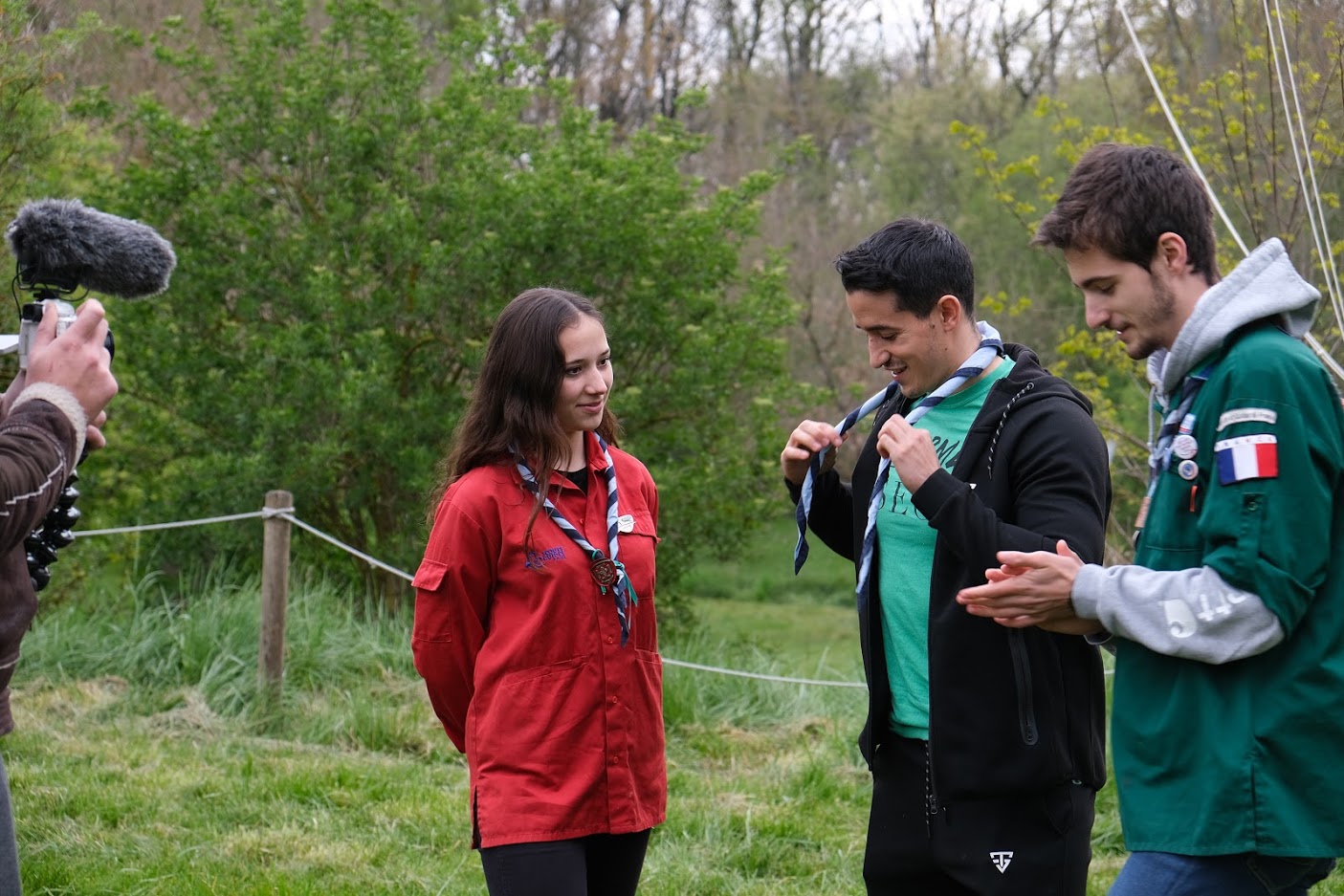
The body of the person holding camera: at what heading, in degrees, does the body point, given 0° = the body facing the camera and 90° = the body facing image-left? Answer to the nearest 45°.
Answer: approximately 270°

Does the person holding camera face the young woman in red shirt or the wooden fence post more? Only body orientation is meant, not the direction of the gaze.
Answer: the young woman in red shirt

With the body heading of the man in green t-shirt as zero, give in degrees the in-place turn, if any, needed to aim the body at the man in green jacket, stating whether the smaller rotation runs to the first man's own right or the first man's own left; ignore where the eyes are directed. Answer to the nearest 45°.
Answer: approximately 90° to the first man's own left

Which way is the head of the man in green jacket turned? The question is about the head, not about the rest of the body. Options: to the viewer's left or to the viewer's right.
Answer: to the viewer's left

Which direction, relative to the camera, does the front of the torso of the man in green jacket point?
to the viewer's left
